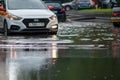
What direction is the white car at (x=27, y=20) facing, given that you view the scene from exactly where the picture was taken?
facing the viewer and to the right of the viewer

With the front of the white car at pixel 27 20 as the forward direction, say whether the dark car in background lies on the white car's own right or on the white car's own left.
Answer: on the white car's own left
